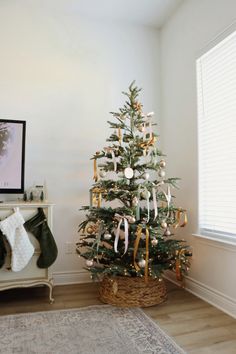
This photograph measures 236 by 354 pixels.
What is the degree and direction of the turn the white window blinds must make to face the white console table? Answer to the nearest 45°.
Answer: approximately 45° to its right

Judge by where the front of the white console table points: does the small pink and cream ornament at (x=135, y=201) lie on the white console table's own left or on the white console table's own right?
on the white console table's own left

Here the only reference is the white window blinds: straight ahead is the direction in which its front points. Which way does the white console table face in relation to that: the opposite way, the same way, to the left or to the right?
to the left

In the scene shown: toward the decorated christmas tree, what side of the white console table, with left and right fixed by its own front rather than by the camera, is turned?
left

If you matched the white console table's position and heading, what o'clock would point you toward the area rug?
The area rug is roughly at 11 o'clock from the white console table.

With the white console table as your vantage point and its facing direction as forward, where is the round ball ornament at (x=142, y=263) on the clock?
The round ball ornament is roughly at 10 o'clock from the white console table.

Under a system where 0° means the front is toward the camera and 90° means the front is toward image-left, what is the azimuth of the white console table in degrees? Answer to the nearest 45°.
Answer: approximately 0°

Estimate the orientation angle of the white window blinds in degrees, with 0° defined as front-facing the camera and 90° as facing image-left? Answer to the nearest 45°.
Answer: approximately 45°
